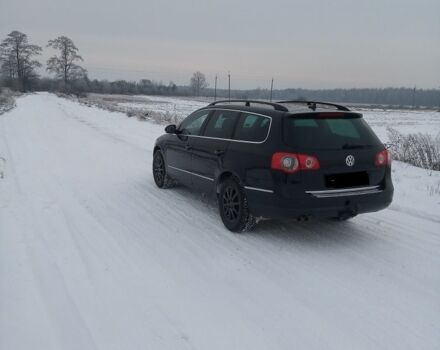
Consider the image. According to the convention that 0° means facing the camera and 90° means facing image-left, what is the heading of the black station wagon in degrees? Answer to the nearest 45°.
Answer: approximately 135°
